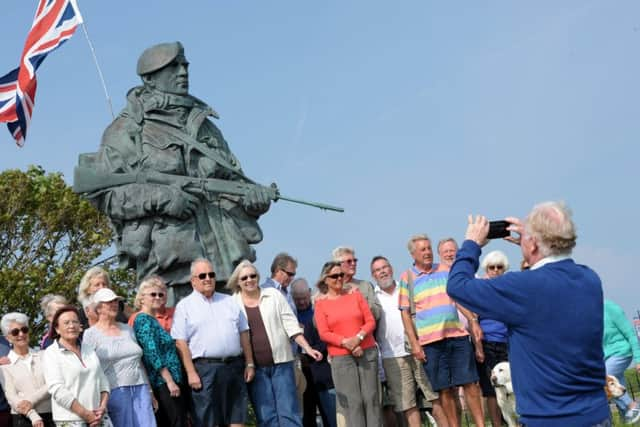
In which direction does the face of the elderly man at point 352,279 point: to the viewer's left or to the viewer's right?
to the viewer's right

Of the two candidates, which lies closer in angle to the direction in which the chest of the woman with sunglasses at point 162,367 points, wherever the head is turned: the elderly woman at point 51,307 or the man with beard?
the man with beard

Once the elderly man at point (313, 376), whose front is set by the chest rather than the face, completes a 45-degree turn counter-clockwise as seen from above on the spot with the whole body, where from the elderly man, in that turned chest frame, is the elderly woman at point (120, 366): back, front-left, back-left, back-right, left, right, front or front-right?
back-right

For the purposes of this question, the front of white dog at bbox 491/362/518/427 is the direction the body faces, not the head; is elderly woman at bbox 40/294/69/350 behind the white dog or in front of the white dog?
in front

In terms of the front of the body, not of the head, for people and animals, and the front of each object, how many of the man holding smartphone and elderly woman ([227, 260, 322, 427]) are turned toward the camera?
1

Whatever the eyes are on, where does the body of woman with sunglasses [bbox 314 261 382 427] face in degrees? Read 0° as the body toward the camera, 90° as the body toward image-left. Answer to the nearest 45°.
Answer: approximately 315°

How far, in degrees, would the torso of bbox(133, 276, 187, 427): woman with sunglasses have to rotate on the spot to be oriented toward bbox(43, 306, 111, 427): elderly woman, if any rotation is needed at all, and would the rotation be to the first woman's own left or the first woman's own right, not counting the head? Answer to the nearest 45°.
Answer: approximately 90° to the first woman's own right

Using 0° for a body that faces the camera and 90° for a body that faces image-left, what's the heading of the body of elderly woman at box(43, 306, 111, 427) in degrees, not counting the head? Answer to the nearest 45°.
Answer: approximately 315°

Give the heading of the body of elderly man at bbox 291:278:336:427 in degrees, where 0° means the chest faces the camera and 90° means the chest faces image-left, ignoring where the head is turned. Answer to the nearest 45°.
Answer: approximately 315°

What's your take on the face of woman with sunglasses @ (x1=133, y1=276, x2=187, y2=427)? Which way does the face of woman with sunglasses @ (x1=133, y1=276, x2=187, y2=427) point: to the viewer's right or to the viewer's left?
to the viewer's right

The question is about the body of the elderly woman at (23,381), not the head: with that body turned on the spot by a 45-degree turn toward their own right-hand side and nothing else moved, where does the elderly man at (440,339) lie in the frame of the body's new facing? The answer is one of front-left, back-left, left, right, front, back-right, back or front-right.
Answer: left
